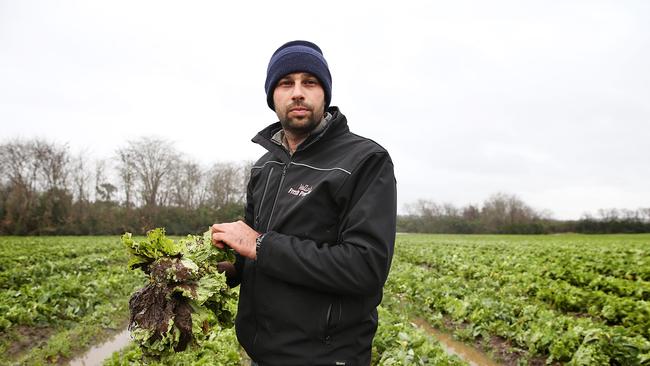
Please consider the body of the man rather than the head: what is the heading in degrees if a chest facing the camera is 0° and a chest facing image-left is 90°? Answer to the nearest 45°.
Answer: approximately 45°
